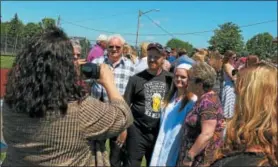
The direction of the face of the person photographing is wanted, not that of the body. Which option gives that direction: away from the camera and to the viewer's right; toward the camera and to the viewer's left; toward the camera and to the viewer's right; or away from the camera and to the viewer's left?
away from the camera and to the viewer's right

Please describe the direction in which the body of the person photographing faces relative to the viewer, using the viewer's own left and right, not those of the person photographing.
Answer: facing away from the viewer and to the right of the viewer

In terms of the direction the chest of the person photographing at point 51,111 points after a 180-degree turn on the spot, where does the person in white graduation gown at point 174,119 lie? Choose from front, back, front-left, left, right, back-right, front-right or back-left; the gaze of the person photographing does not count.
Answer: back
